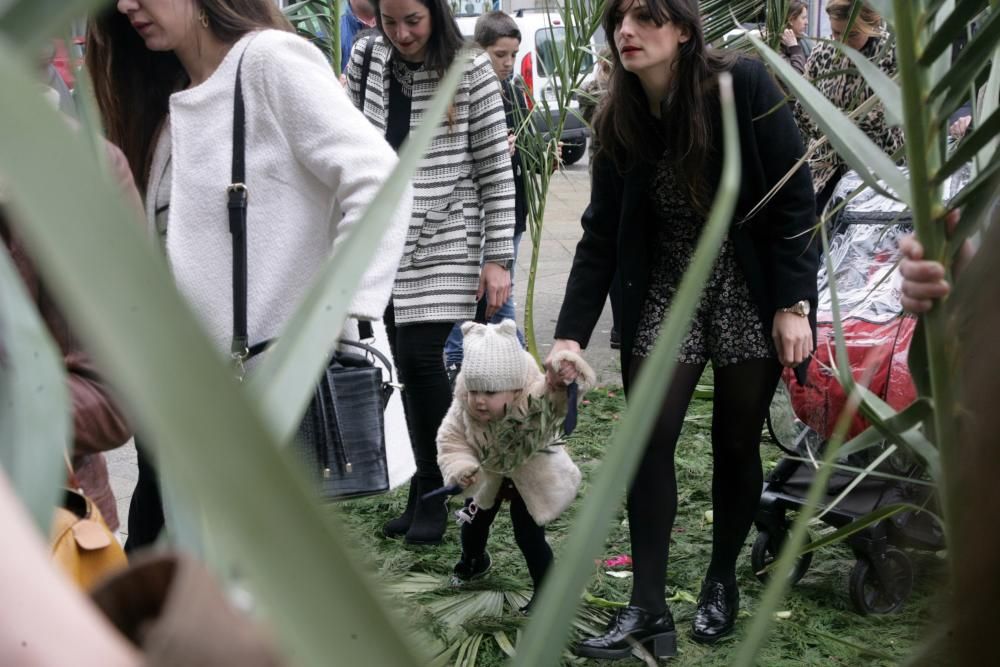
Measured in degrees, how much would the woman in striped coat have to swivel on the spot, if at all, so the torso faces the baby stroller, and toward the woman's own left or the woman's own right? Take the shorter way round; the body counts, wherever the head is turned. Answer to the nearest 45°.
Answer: approximately 90° to the woman's own left

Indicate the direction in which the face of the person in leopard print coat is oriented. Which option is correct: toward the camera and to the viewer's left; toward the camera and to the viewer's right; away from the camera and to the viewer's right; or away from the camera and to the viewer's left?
toward the camera and to the viewer's left

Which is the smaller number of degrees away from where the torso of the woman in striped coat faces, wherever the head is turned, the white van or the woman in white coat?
the woman in white coat

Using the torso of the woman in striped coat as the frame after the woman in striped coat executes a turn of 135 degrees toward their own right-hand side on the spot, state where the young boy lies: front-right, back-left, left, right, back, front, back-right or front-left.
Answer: front

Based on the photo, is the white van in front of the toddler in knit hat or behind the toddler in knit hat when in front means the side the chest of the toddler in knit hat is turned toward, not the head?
behind

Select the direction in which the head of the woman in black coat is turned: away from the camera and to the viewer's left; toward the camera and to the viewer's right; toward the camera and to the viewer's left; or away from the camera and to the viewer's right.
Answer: toward the camera and to the viewer's left

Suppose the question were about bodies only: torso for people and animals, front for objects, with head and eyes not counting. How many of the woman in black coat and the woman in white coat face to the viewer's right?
0

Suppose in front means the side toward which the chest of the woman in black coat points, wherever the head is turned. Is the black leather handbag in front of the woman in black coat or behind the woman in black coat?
in front

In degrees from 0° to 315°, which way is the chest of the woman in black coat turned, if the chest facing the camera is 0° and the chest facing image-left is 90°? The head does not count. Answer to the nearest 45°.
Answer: approximately 45°

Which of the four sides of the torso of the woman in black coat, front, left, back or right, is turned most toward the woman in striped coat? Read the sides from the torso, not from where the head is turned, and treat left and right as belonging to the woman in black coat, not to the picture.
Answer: right
